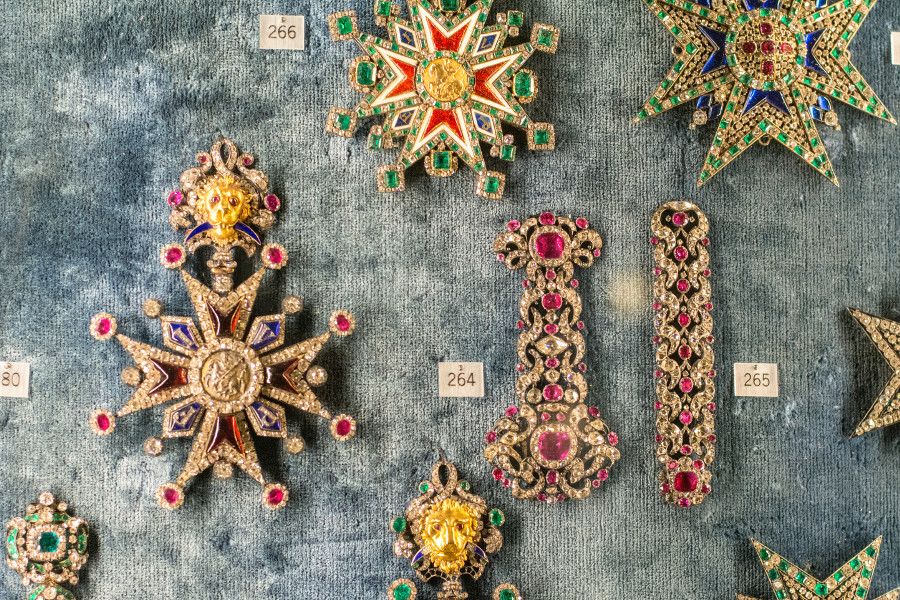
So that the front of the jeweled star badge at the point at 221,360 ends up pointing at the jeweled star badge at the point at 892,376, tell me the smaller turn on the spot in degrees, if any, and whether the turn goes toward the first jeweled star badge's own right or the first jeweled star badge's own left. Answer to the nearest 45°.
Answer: approximately 90° to the first jeweled star badge's own left

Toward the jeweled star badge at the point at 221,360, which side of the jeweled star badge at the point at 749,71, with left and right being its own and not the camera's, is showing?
right

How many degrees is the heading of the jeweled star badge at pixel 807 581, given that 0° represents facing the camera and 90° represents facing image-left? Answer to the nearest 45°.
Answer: approximately 0°

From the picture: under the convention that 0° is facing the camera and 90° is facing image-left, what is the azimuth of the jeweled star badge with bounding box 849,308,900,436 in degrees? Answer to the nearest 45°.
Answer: approximately 0°

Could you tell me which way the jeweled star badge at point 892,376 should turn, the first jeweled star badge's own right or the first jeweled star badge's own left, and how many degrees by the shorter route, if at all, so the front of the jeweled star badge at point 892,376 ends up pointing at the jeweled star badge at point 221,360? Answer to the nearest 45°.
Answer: approximately 45° to the first jeweled star badge's own right
